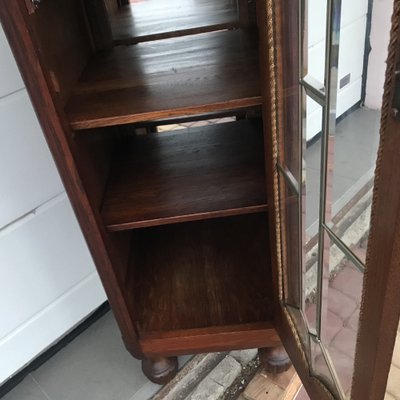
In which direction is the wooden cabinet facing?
toward the camera
